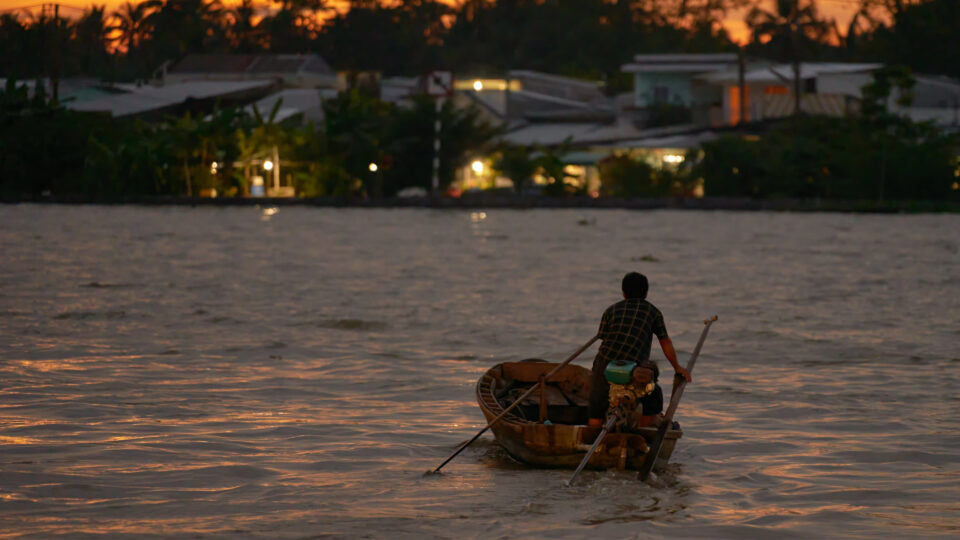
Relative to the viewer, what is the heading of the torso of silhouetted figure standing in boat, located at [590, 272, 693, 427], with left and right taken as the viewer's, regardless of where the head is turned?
facing away from the viewer
